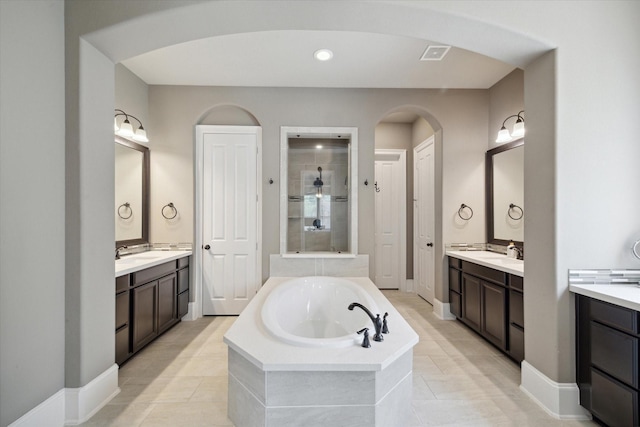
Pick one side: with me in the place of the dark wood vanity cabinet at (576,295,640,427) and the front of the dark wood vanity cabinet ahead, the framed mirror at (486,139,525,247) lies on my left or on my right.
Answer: on my right

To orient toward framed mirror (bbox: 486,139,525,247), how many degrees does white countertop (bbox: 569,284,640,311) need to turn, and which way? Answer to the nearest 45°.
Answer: approximately 45° to its right

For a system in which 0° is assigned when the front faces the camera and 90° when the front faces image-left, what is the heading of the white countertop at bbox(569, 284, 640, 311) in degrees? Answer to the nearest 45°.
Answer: approximately 90°

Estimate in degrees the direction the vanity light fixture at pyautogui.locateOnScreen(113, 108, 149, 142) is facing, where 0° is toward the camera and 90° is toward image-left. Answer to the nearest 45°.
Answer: approximately 315°

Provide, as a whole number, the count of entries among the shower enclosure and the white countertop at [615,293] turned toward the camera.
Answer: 1

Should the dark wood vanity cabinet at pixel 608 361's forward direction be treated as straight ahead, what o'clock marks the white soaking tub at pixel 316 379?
The white soaking tub is roughly at 12 o'clock from the dark wood vanity cabinet.

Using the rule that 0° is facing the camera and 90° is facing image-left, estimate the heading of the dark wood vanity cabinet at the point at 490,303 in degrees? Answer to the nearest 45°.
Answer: approximately 45°

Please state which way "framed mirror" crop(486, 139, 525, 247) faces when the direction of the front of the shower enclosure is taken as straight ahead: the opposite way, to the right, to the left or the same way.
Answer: to the right

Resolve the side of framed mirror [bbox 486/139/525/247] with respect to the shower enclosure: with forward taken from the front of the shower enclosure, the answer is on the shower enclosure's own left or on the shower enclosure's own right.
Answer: on the shower enclosure's own left
